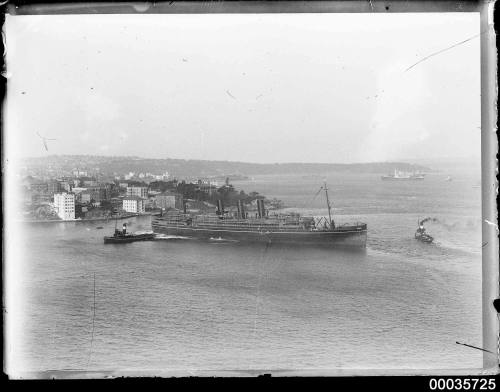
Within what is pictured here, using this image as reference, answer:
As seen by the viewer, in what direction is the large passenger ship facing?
to the viewer's right
